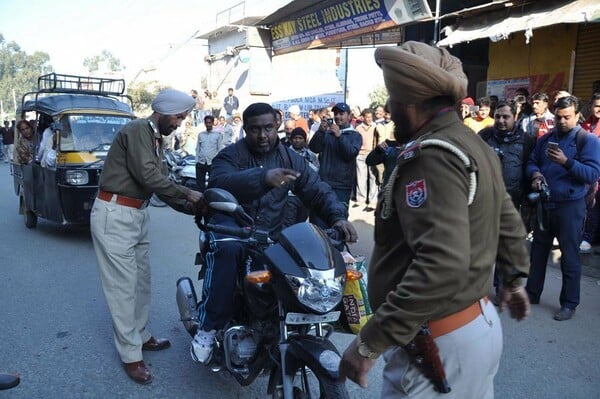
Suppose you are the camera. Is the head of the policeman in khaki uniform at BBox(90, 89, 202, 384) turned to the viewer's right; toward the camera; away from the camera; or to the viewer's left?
to the viewer's right

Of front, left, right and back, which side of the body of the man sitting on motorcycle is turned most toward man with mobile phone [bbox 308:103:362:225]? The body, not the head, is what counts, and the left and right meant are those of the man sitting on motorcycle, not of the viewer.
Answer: back

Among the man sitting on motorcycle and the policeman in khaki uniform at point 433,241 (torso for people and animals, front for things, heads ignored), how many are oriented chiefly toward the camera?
1

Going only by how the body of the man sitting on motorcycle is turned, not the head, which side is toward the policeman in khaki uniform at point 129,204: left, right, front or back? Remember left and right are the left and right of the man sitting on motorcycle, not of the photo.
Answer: right

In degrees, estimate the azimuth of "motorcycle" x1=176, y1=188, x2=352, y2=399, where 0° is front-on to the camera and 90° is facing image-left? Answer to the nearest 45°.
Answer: approximately 315°

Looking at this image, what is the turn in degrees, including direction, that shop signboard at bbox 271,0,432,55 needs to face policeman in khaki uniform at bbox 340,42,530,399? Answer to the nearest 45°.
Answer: approximately 45° to its left

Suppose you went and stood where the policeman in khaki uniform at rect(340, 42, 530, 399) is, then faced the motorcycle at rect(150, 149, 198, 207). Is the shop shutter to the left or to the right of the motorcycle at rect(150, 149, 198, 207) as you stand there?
right

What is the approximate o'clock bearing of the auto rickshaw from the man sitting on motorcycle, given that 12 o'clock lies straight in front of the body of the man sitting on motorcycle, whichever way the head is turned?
The auto rickshaw is roughly at 5 o'clock from the man sitting on motorcycle.
